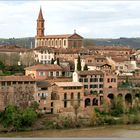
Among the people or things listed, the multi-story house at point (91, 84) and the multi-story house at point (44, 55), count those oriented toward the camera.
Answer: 2

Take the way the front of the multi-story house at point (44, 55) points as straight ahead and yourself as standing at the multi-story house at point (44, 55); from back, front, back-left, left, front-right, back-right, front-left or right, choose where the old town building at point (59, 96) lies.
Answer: front

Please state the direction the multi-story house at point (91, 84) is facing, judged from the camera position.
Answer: facing the viewer

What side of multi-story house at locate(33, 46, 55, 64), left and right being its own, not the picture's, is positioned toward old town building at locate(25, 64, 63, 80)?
front

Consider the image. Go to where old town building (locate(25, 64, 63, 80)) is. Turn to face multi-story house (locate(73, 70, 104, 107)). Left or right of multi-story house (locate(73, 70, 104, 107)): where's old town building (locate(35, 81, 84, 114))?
right

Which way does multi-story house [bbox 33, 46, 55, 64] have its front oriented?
toward the camera

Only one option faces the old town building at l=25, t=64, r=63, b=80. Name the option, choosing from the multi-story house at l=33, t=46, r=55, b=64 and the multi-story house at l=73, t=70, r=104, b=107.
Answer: the multi-story house at l=33, t=46, r=55, b=64

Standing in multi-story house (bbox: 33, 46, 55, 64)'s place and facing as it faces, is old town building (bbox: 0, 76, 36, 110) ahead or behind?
ahead

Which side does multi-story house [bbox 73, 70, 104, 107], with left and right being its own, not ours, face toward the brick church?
back

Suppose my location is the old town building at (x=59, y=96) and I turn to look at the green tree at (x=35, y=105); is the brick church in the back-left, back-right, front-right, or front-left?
back-right

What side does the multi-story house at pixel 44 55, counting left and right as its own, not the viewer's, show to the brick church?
back

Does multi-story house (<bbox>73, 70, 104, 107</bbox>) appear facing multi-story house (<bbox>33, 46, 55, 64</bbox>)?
no

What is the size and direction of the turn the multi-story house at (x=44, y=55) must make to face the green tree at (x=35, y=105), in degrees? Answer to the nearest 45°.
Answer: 0° — it already faces it

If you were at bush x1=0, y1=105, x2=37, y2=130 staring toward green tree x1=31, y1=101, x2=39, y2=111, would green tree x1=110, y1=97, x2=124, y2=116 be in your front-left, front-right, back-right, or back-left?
front-right

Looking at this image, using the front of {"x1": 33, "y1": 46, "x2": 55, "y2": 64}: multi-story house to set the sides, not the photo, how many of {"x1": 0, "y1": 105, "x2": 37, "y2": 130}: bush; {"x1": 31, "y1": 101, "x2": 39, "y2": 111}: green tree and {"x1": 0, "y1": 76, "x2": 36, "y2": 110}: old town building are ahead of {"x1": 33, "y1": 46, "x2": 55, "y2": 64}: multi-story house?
3

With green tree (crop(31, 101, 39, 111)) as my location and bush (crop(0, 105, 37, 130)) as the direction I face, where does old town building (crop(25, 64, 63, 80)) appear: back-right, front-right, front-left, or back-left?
back-right
